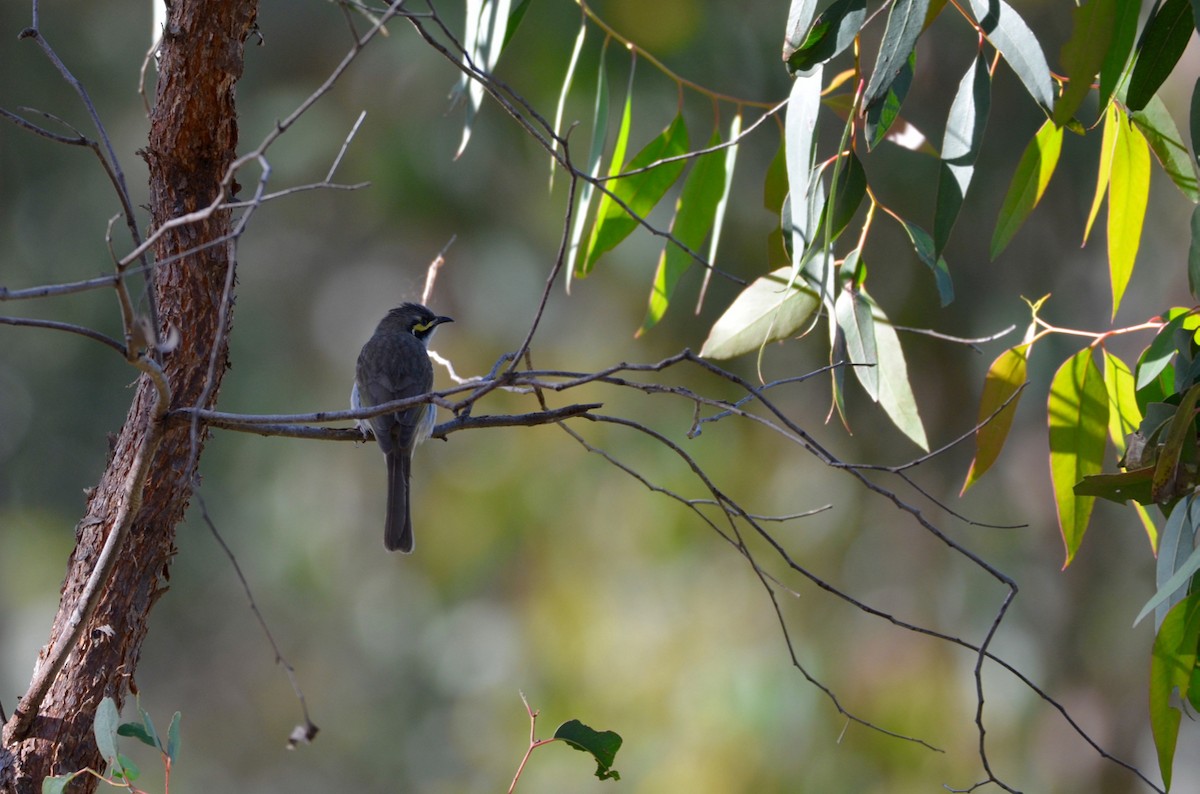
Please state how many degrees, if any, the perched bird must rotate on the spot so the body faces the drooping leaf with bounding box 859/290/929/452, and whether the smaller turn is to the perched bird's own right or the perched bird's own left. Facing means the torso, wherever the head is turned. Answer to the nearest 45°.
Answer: approximately 135° to the perched bird's own right

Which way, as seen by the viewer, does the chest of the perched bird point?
away from the camera

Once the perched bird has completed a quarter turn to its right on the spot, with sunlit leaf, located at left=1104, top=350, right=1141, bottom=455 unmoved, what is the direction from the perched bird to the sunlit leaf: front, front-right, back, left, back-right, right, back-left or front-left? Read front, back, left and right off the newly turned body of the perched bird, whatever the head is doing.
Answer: front-right

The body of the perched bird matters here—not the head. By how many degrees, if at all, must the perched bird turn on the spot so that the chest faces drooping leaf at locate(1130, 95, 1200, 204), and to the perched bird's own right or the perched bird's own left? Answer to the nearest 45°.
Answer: approximately 135° to the perched bird's own right
